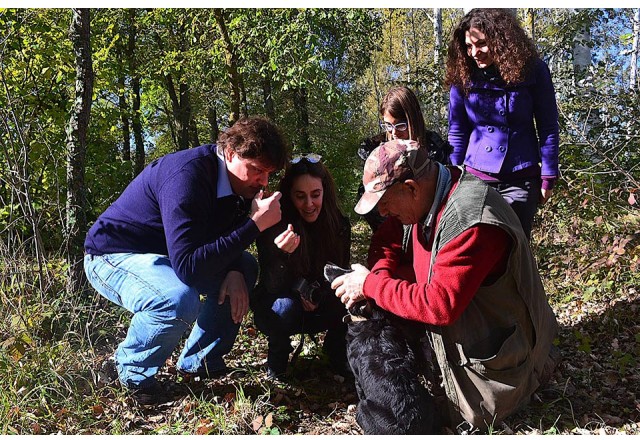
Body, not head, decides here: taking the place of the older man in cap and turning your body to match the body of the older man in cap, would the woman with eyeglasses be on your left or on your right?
on your right

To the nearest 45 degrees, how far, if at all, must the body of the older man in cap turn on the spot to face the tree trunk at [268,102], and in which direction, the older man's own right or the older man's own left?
approximately 90° to the older man's own right

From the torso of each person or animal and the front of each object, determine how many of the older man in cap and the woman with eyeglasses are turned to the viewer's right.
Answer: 0

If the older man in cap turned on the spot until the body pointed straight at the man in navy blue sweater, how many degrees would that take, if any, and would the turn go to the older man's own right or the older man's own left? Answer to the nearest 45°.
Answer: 0° — they already face them

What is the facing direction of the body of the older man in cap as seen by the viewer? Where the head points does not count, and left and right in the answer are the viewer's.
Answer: facing to the left of the viewer

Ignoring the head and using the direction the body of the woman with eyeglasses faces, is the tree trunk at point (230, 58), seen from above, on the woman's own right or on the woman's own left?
on the woman's own right

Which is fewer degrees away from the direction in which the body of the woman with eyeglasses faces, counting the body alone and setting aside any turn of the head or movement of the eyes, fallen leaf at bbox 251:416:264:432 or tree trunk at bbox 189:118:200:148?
the fallen leaf

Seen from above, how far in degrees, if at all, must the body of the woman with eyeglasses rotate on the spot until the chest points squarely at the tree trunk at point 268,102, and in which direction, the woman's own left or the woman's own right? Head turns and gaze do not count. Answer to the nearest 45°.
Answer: approximately 135° to the woman's own right

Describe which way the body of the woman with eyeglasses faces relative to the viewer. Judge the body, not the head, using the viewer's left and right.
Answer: facing the viewer and to the left of the viewer

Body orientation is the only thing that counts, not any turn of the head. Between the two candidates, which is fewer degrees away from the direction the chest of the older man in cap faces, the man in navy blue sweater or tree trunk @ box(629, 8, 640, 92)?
the man in navy blue sweater

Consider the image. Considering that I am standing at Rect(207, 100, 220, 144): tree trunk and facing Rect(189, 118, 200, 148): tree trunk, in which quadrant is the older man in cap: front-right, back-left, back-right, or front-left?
back-left

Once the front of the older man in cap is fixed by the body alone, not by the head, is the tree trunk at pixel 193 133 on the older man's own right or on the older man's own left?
on the older man's own right
